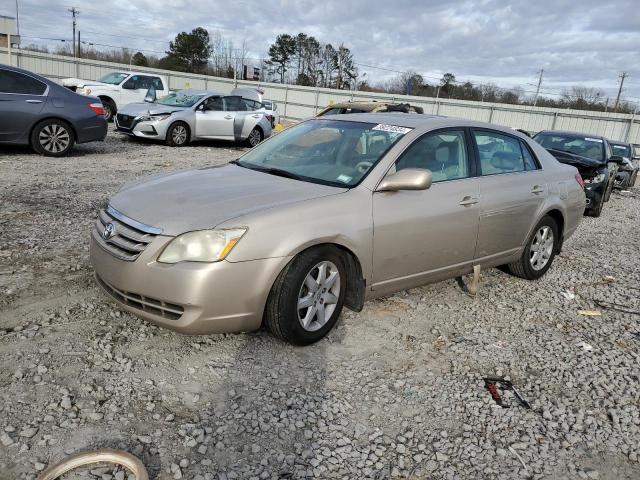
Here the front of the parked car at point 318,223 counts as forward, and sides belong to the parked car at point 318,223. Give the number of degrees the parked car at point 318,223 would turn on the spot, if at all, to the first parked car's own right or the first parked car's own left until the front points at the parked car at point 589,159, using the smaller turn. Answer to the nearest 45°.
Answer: approximately 180°

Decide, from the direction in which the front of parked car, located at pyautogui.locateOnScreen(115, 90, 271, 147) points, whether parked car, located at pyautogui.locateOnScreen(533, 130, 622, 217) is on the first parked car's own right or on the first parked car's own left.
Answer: on the first parked car's own left

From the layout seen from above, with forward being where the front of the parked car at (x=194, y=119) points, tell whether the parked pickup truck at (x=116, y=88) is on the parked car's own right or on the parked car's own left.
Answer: on the parked car's own right

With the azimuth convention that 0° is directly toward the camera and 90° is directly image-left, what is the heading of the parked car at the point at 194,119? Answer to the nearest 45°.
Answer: approximately 45°

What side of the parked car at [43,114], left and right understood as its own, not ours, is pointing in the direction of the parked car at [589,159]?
back

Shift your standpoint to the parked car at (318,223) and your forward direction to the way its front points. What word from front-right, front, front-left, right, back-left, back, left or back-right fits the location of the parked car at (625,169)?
back

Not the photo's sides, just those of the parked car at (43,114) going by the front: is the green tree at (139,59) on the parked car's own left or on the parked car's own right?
on the parked car's own right

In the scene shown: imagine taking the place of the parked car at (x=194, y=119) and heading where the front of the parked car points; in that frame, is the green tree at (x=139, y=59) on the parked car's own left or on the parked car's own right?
on the parked car's own right

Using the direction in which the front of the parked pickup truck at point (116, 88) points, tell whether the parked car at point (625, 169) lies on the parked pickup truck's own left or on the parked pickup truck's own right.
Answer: on the parked pickup truck's own left

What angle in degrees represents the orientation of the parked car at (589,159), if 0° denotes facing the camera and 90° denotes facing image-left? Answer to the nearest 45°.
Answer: approximately 0°

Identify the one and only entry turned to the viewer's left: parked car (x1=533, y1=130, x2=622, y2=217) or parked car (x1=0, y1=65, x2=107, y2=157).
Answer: parked car (x1=0, y1=65, x2=107, y2=157)

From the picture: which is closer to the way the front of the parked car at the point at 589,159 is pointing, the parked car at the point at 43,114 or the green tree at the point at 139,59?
the parked car

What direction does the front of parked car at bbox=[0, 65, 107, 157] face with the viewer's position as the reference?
facing to the left of the viewer

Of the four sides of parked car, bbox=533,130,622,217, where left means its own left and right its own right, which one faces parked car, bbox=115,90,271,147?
right

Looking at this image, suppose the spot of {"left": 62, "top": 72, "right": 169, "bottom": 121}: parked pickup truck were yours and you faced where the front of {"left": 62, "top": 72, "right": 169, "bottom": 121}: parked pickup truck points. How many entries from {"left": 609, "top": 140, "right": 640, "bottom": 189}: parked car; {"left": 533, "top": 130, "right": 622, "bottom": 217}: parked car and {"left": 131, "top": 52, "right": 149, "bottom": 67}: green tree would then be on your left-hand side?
2
